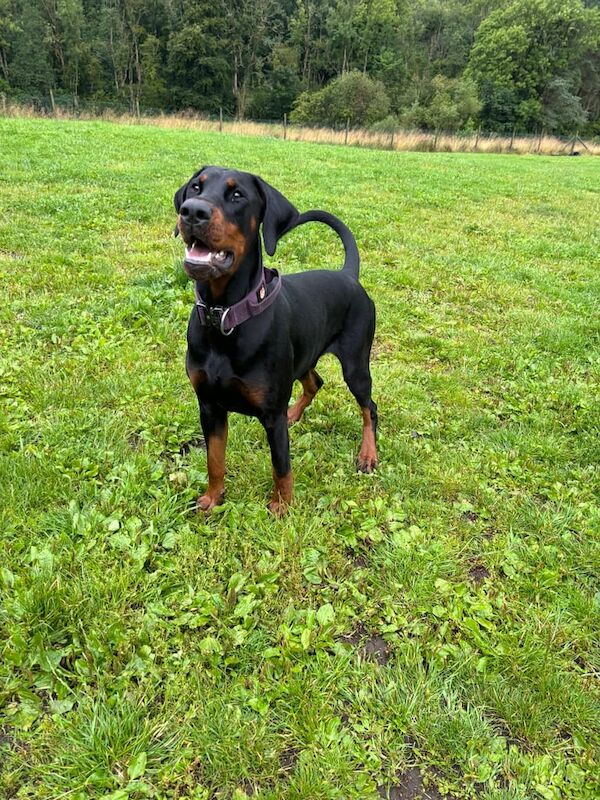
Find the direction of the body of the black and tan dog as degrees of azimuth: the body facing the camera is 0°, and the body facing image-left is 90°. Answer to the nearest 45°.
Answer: approximately 45°

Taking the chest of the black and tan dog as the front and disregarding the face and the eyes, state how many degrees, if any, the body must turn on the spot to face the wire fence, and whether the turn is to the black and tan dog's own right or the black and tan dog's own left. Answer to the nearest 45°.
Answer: approximately 135° to the black and tan dog's own right

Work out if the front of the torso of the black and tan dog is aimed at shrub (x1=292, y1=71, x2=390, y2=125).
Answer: no
